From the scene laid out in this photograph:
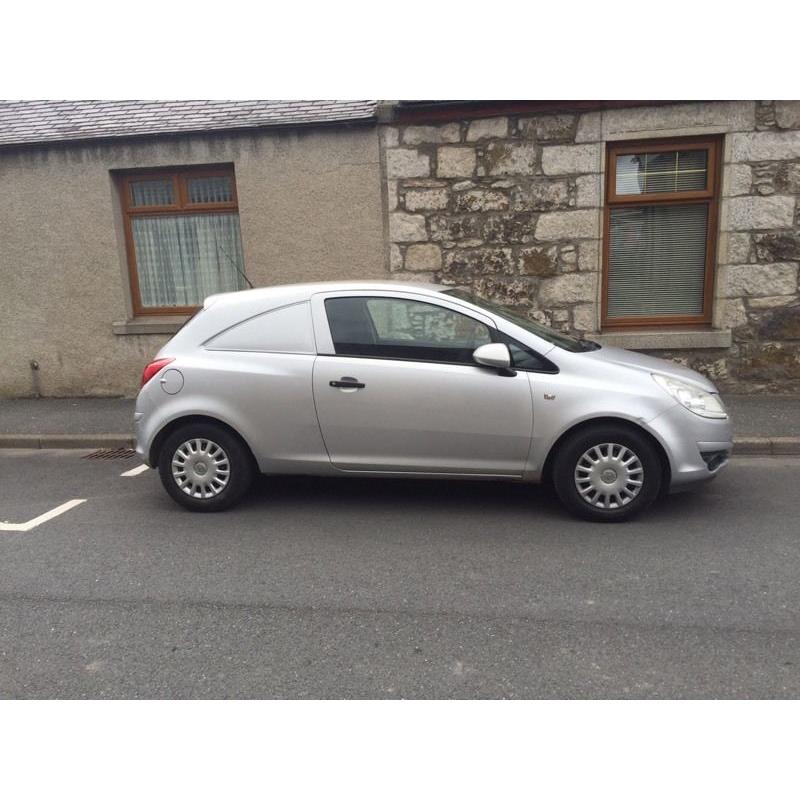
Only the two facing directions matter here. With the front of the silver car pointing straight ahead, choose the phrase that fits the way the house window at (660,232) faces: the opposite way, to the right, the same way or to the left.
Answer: to the right

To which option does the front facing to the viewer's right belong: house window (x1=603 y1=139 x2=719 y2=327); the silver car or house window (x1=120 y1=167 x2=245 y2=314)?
the silver car

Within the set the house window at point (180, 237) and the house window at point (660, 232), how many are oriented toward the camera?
2

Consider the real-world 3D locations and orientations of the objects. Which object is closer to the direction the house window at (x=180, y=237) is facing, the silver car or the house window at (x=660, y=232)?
the silver car

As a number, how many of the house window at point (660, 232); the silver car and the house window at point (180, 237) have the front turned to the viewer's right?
1

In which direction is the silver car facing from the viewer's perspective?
to the viewer's right

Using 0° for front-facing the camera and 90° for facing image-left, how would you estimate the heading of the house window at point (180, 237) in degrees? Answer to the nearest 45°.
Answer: approximately 0°

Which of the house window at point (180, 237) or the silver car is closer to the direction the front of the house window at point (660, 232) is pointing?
the silver car

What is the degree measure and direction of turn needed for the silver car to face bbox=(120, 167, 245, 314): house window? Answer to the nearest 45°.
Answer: approximately 135° to its left

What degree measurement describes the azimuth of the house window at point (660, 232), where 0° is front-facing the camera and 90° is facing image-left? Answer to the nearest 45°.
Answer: approximately 0°

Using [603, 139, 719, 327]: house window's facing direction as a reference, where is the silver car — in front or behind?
in front

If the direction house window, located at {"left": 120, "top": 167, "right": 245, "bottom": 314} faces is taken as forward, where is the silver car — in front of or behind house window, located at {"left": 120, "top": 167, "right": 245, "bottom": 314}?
in front

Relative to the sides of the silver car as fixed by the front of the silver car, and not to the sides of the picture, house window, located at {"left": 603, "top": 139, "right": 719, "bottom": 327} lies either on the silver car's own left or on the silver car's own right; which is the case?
on the silver car's own left
